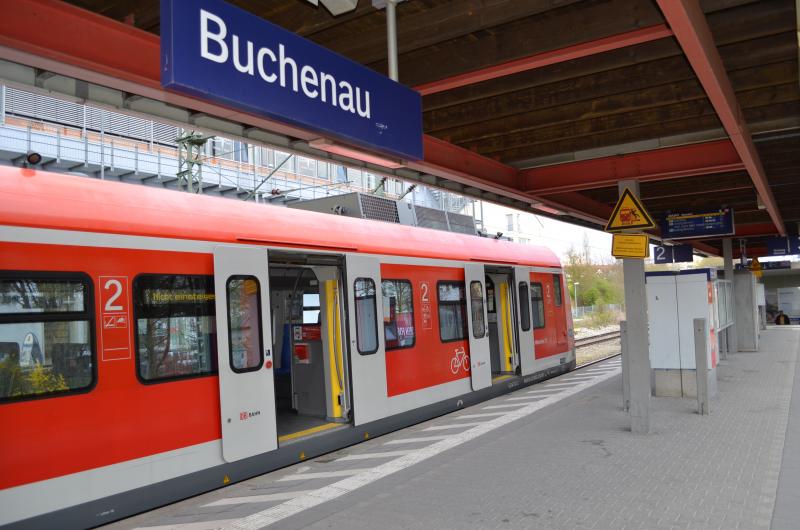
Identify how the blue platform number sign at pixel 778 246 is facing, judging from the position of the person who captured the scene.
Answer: facing the viewer

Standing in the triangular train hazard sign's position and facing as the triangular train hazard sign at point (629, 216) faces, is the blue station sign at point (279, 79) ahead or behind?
ahead

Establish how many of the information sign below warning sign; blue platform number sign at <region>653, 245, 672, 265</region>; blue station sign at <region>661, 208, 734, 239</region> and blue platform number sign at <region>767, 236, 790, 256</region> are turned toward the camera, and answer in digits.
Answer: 4

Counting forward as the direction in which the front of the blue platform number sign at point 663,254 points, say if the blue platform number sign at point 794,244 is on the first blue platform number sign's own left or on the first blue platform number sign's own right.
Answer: on the first blue platform number sign's own left

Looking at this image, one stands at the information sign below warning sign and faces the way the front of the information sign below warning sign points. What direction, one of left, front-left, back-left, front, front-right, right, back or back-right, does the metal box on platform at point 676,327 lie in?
back

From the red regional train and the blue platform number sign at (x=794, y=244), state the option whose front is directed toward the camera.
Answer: the blue platform number sign

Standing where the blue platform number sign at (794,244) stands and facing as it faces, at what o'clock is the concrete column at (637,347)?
The concrete column is roughly at 12 o'clock from the blue platform number sign.

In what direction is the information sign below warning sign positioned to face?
toward the camera

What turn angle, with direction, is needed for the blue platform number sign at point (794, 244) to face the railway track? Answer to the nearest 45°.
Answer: approximately 90° to its right

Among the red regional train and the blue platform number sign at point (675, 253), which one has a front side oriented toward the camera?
the blue platform number sign

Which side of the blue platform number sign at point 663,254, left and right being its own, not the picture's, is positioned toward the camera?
front

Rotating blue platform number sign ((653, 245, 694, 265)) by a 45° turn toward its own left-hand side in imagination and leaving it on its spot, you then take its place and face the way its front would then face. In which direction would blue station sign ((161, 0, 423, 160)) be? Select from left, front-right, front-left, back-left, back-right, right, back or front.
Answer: front-right

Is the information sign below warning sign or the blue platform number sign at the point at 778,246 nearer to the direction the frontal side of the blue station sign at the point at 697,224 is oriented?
the information sign below warning sign
